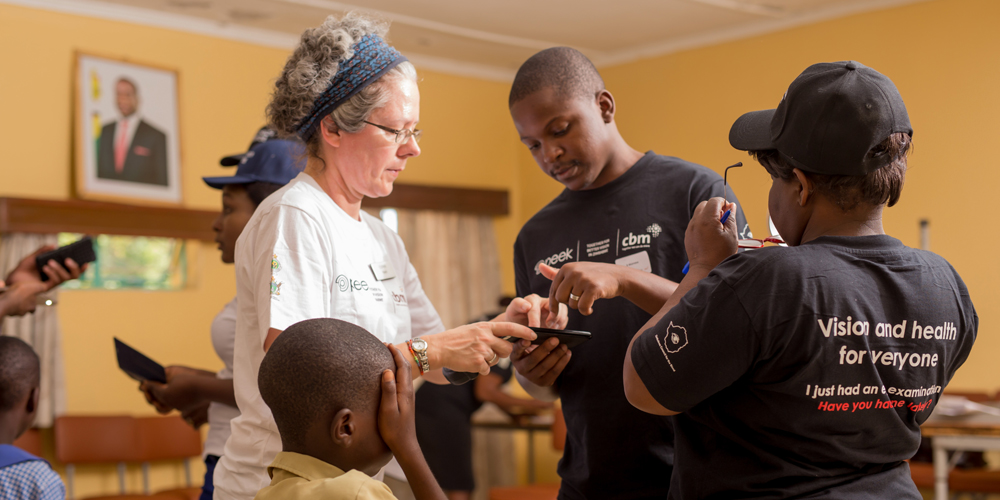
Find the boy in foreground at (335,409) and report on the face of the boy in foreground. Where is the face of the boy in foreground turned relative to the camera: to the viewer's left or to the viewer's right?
to the viewer's right

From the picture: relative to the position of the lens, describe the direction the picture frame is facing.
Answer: facing the viewer and to the right of the viewer

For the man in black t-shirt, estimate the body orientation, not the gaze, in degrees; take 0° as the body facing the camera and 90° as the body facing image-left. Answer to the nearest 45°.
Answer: approximately 45°

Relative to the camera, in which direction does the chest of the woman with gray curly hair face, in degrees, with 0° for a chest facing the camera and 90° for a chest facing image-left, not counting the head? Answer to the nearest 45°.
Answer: approximately 315°

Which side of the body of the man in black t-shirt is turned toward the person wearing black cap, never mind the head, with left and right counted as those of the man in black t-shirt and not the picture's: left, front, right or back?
left

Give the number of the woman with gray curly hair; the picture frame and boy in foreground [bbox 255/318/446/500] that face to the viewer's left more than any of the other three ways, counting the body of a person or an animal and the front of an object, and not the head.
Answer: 0

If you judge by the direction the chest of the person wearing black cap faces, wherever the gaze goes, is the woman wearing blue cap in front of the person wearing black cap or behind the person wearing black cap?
in front

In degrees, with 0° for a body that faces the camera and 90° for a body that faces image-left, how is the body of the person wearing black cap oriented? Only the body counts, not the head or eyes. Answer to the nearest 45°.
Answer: approximately 135°

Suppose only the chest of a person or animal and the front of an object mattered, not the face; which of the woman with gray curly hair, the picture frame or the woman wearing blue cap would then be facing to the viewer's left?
the woman wearing blue cap

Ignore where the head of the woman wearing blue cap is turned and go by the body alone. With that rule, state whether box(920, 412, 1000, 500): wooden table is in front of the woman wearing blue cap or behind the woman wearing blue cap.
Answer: behind

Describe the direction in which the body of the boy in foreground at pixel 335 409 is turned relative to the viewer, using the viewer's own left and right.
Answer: facing away from the viewer and to the right of the viewer

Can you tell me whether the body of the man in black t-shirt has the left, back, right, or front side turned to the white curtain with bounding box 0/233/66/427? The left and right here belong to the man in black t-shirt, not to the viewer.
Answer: right

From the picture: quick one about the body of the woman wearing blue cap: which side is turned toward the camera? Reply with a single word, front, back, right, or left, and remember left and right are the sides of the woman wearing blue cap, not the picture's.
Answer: left

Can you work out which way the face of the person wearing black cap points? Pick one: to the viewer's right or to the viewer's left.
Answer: to the viewer's left
